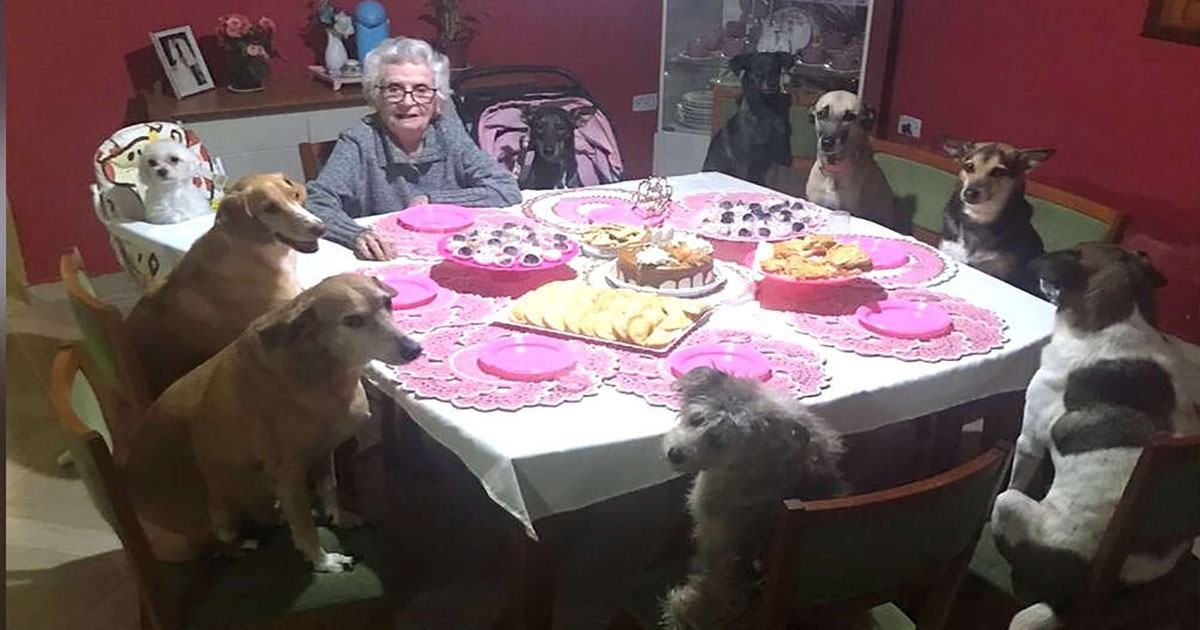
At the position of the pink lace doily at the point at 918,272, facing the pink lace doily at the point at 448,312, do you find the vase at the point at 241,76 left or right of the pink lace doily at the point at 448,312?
right

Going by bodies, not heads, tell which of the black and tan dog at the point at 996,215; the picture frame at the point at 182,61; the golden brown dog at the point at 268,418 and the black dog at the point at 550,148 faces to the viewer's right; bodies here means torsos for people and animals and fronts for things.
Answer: the golden brown dog

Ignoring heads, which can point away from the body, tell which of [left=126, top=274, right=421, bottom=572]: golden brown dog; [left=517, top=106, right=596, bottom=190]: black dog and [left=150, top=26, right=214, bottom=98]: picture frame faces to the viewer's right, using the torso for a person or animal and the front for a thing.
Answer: the golden brown dog

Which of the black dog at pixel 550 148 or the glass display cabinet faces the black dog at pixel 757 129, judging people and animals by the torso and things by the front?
the glass display cabinet

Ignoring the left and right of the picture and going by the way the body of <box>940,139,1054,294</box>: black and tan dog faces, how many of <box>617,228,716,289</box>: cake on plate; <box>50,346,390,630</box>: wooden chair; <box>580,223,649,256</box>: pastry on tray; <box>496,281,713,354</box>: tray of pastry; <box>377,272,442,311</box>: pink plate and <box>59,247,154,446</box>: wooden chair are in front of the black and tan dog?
6

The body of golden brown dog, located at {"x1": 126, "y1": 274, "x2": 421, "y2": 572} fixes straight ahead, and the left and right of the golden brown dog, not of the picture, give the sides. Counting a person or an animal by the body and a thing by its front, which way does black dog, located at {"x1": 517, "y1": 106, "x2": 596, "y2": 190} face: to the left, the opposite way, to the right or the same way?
to the right

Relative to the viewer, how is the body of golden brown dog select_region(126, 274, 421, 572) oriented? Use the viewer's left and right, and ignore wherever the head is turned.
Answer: facing to the right of the viewer

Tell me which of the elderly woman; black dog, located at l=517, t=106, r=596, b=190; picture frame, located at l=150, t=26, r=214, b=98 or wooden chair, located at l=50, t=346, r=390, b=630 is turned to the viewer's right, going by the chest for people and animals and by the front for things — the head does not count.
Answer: the wooden chair

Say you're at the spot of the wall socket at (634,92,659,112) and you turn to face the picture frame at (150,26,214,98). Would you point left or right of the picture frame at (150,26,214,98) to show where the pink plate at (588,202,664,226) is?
left

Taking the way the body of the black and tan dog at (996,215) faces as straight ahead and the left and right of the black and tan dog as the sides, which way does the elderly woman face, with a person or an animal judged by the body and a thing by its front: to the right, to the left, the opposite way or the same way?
to the left

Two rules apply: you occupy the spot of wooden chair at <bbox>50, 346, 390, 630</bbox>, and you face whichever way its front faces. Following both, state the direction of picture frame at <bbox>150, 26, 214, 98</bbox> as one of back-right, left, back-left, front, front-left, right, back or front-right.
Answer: left

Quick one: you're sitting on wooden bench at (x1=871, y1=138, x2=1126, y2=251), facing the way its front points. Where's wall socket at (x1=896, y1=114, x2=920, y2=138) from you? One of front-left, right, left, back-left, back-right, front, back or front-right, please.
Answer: back-right

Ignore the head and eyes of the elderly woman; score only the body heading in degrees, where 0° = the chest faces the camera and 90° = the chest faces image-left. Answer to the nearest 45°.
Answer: approximately 0°

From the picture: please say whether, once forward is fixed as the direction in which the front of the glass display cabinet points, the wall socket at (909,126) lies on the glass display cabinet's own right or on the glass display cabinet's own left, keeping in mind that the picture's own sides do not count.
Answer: on the glass display cabinet's own left

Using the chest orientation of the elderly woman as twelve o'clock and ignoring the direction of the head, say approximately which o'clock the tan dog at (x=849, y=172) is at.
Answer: The tan dog is roughly at 9 o'clock from the elderly woman.

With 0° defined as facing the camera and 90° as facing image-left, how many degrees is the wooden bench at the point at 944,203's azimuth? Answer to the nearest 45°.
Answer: approximately 45°

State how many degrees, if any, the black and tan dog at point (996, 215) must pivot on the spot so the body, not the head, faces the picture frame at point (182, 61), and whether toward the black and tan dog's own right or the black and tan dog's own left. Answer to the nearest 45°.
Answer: approximately 45° to the black and tan dog's own right

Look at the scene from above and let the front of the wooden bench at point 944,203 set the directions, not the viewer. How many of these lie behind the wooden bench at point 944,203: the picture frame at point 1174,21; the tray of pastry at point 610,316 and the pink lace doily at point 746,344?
1
